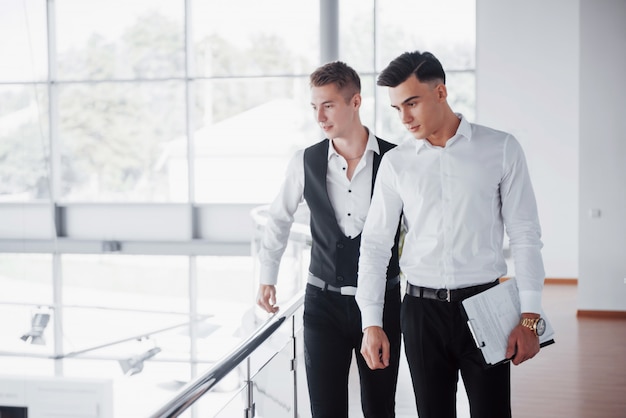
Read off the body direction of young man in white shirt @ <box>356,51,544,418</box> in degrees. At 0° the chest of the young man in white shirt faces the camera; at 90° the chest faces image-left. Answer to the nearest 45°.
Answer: approximately 0°

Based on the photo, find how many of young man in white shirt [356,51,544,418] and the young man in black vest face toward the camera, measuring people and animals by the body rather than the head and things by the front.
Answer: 2

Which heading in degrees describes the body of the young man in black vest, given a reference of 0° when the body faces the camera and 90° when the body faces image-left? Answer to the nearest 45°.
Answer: approximately 0°
